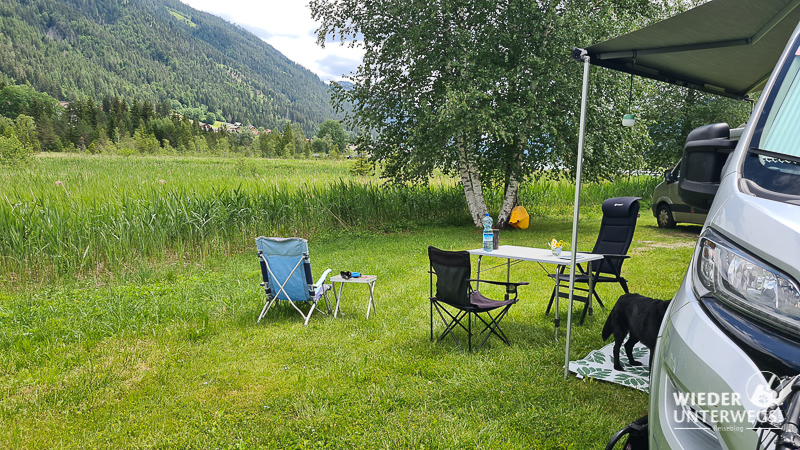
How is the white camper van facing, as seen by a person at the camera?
facing the viewer

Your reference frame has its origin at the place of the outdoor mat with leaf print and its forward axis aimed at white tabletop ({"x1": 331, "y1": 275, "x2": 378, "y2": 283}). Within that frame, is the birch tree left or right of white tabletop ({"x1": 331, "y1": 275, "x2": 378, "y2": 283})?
right

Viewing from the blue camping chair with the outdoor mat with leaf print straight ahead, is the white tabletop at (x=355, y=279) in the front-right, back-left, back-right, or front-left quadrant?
front-left

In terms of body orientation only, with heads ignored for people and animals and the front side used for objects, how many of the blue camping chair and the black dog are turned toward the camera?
0

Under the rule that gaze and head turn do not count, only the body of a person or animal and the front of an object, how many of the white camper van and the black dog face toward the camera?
1
